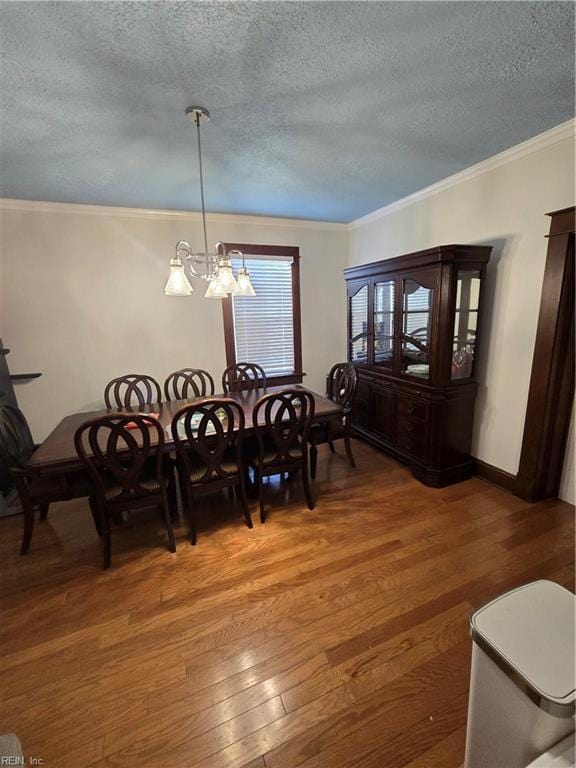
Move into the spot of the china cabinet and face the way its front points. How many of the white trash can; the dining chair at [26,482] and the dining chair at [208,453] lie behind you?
0

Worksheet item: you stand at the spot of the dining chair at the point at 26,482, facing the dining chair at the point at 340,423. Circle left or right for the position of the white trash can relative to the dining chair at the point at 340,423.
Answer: right

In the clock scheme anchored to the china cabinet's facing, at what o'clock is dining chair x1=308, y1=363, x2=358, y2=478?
The dining chair is roughly at 1 o'clock from the china cabinet.

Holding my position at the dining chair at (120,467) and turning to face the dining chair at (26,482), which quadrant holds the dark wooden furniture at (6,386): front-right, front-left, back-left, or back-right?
front-right

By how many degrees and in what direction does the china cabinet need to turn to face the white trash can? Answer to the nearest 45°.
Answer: approximately 45° to its left

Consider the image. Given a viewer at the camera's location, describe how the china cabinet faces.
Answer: facing the viewer and to the left of the viewer

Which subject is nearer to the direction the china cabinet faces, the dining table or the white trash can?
the dining table

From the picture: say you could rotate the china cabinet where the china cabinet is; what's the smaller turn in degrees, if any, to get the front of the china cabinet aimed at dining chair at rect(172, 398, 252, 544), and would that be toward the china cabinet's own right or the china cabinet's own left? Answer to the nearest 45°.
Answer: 0° — it already faces it

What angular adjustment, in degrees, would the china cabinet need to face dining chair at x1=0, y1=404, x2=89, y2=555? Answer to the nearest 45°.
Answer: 0° — it already faces it

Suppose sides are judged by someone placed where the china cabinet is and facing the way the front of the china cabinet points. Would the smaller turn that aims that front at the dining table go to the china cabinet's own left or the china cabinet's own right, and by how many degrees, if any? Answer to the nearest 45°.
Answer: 0° — it already faces it

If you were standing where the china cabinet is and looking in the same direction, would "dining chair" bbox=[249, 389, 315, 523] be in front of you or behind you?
in front

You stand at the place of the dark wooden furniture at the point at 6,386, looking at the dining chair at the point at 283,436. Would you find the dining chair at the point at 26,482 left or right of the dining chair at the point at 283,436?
right

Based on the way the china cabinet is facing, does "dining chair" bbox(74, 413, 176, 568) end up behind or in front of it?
in front

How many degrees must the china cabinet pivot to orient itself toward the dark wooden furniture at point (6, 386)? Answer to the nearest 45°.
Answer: approximately 45° to its right

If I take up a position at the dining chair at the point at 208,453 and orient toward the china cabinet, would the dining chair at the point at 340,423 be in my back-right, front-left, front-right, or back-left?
front-left
